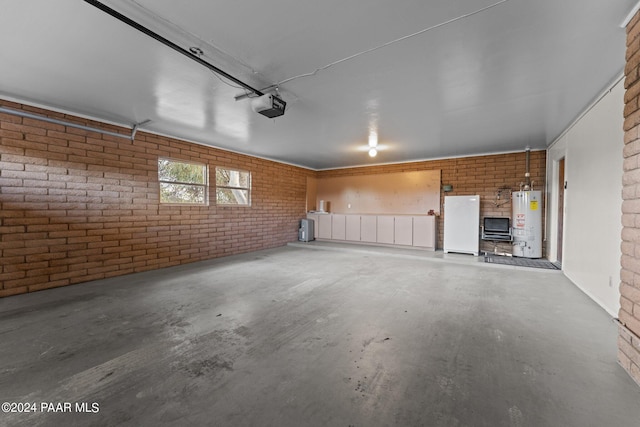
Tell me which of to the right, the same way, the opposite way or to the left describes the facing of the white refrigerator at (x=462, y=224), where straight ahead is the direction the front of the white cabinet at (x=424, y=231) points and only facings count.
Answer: the same way

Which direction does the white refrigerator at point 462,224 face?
toward the camera

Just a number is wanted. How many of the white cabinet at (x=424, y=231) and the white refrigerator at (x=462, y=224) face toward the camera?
2

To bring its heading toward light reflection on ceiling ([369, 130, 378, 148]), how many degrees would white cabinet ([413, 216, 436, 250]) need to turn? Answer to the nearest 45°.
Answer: approximately 45° to its right

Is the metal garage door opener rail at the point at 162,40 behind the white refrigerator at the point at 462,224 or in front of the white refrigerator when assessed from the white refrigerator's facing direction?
in front

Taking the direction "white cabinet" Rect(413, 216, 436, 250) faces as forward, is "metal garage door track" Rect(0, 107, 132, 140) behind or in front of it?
in front

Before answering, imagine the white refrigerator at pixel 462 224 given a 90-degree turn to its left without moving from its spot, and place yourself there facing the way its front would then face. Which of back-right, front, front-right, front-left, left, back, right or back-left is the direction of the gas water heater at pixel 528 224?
front

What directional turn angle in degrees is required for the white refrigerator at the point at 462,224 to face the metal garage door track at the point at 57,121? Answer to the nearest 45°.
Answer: approximately 45° to its right

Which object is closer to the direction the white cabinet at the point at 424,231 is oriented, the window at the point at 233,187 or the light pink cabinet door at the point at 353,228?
the window

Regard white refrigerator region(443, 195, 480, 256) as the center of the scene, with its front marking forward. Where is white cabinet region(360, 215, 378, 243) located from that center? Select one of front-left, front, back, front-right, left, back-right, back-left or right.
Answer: right

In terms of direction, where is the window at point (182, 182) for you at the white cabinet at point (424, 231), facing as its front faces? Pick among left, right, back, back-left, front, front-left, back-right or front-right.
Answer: front-right

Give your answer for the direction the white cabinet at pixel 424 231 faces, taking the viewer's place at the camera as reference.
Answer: facing the viewer

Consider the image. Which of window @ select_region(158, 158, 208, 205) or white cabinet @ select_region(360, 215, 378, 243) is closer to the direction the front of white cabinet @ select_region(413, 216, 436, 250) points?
the window

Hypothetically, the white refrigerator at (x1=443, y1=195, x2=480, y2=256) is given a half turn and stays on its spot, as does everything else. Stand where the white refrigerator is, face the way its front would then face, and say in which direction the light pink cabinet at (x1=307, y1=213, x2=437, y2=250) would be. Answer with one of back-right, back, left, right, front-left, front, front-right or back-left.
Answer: left

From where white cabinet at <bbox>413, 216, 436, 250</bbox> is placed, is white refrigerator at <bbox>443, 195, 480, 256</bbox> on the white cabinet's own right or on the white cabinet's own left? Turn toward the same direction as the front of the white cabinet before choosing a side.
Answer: on the white cabinet's own left

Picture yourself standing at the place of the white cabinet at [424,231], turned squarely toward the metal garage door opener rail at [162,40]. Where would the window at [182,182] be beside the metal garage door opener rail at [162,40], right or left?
right

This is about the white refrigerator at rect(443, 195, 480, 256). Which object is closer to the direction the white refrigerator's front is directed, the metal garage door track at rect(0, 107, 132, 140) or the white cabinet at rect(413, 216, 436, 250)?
the metal garage door track

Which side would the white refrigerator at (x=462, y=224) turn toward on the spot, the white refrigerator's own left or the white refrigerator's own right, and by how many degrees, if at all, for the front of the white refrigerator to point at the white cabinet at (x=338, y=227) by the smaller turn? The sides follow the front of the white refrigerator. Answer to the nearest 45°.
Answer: approximately 90° to the white refrigerator's own right

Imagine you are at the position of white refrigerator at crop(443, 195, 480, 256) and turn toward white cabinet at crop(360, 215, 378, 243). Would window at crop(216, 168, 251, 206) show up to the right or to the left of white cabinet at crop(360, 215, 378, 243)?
left

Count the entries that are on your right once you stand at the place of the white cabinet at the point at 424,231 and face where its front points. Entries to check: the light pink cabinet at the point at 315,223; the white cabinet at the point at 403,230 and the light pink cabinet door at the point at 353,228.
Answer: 3

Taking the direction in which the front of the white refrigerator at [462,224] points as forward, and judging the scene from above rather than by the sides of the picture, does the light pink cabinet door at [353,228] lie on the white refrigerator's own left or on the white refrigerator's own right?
on the white refrigerator's own right
